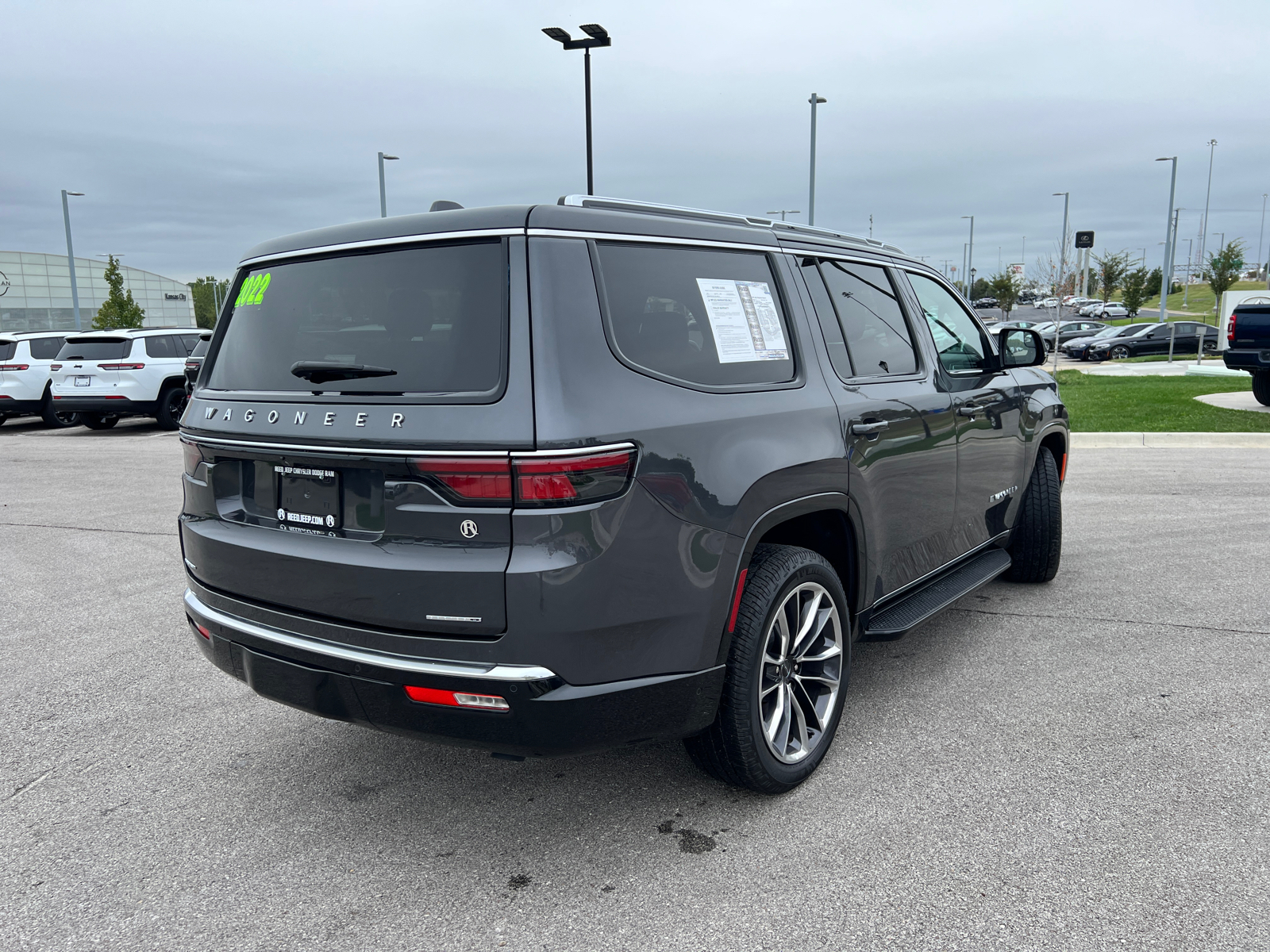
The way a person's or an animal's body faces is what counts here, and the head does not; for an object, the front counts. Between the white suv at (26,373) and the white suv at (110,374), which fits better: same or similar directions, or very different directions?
same or similar directions

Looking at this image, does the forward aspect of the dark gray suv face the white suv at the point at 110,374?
no

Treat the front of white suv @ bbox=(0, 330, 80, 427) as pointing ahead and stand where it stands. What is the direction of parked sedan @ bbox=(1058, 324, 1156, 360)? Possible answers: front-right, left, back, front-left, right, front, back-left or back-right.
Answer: front-right

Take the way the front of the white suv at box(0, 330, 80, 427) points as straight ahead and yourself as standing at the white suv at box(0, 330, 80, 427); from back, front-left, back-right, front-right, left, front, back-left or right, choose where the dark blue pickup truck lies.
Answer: right

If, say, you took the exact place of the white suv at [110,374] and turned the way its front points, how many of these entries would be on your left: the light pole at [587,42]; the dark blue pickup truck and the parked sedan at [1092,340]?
0

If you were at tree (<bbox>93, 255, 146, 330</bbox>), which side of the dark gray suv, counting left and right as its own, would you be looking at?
left

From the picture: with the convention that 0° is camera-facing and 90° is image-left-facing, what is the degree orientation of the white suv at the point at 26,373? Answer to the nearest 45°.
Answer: approximately 225°

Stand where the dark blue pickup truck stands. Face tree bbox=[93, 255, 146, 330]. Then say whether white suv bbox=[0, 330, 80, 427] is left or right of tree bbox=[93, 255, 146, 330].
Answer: left

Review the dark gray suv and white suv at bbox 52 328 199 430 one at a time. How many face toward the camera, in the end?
0

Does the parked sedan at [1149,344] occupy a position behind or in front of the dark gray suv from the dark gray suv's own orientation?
in front

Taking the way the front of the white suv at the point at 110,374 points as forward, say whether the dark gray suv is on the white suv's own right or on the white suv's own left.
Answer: on the white suv's own right

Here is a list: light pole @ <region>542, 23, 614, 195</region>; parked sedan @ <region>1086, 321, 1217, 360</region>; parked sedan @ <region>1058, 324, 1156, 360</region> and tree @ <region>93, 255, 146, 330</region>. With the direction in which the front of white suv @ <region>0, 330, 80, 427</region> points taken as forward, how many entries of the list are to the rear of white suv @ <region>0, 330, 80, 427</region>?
0

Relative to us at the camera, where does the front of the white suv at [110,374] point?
facing away from the viewer and to the right of the viewer

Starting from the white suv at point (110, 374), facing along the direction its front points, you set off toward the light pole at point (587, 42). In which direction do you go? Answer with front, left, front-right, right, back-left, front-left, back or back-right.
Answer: front-right

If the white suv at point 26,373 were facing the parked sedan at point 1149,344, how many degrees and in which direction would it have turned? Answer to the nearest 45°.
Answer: approximately 45° to its right

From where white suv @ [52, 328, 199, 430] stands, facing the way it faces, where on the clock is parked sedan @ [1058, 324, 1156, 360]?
The parked sedan is roughly at 1 o'clock from the white suv.

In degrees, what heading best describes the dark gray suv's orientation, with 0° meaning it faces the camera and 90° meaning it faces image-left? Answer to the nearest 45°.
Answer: approximately 225°

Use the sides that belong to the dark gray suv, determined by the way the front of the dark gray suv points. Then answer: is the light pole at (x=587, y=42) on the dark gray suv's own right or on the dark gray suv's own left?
on the dark gray suv's own left

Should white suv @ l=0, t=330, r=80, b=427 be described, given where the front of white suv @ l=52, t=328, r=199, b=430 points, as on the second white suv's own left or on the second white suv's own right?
on the second white suv's own left

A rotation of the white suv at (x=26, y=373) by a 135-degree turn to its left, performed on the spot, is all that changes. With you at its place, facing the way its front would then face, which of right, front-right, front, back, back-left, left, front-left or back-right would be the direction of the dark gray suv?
left

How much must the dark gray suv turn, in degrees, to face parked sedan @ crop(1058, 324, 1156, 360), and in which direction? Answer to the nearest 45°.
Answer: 0° — it already faces it
